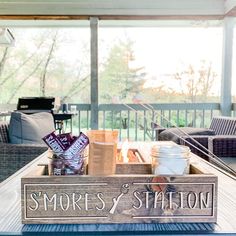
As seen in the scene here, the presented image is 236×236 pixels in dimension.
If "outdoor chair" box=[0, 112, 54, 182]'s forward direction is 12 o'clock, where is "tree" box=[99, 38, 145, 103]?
The tree is roughly at 10 o'clock from the outdoor chair.

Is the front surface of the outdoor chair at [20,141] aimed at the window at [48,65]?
no

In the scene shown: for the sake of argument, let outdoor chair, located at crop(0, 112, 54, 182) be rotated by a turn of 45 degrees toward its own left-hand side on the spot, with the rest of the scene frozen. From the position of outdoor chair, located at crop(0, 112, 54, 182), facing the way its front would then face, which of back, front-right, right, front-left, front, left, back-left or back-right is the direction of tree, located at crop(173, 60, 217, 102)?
front

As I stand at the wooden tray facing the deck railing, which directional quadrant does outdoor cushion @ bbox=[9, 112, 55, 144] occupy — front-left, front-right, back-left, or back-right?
front-left

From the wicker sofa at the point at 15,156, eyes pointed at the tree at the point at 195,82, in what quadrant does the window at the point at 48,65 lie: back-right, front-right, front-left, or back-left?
front-left

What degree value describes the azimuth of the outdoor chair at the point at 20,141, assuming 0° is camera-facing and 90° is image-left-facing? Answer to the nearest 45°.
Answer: approximately 270°

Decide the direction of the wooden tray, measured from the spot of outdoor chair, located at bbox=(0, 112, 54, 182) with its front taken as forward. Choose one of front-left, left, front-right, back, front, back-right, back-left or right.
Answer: right

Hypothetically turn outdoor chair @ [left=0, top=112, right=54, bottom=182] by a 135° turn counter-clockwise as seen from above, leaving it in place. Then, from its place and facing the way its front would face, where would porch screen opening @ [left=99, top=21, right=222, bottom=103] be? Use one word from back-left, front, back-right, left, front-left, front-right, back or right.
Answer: right
